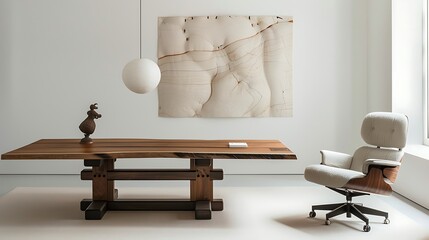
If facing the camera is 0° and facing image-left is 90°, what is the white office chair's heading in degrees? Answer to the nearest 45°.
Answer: approximately 45°

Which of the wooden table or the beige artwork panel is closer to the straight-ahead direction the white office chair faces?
the wooden table

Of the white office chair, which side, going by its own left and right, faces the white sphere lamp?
front

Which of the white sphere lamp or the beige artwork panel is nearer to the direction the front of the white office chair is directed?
the white sphere lamp

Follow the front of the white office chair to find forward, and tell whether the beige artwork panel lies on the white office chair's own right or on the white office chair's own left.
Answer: on the white office chair's own right

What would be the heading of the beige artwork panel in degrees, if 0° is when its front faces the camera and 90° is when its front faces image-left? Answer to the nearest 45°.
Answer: approximately 0°

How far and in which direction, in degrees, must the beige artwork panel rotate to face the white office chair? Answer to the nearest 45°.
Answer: approximately 45° to its left

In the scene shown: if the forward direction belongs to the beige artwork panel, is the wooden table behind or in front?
in front

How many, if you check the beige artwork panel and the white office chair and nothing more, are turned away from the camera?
0

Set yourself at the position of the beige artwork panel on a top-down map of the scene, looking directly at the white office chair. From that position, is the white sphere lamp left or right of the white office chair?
right
